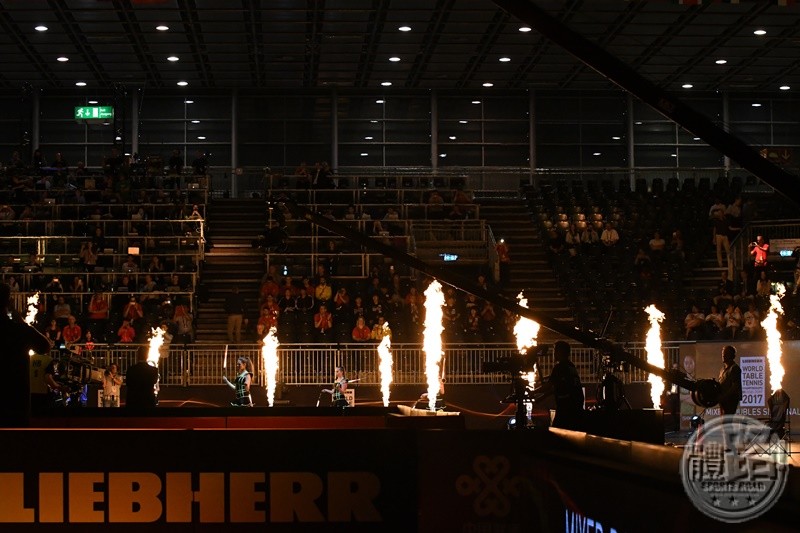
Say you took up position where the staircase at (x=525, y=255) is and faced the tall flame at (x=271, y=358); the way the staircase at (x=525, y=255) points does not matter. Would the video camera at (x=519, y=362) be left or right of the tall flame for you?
left

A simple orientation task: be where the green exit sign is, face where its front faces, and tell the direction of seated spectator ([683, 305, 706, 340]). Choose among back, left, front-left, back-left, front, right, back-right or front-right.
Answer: front-left

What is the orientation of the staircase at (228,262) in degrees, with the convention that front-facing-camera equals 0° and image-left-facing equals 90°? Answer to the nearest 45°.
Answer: approximately 0°

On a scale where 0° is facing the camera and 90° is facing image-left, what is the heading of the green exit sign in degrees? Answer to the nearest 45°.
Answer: approximately 0°

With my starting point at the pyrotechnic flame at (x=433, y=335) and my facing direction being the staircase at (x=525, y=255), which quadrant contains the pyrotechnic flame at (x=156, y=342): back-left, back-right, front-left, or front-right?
back-left

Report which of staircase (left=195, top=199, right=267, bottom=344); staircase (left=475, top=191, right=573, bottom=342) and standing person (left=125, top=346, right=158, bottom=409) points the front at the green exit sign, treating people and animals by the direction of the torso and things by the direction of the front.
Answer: the standing person

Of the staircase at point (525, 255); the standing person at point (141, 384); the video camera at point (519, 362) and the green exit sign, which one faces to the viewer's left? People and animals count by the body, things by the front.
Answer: the video camera

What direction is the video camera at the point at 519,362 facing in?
to the viewer's left

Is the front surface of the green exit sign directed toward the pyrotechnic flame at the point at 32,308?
yes

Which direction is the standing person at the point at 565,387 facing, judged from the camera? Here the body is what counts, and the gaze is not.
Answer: to the viewer's left

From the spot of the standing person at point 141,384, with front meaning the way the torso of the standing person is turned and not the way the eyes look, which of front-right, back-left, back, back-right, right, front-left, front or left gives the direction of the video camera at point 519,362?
back-right

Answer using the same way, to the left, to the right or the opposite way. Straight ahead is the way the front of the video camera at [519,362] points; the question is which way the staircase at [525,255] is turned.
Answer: to the left

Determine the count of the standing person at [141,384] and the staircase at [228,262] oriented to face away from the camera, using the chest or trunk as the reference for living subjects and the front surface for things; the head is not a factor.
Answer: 1
